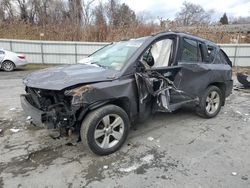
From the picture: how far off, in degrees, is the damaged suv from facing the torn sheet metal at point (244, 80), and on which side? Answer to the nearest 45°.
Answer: approximately 180°

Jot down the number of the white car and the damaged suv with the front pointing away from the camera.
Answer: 0

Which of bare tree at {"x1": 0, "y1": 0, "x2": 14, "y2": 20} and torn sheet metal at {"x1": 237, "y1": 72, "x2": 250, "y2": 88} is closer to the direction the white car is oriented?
the bare tree

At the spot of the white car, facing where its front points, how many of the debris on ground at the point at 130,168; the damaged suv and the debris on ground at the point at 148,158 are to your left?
3

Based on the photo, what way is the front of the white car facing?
to the viewer's left

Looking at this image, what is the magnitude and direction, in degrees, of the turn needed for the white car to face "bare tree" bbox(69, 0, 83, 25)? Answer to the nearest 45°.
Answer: approximately 135° to its right

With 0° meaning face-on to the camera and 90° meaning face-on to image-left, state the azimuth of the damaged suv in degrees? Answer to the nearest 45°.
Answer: approximately 45°

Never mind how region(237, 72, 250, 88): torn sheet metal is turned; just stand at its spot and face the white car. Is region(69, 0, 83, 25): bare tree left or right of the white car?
right

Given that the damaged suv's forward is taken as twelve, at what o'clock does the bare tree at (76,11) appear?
The bare tree is roughly at 4 o'clock from the damaged suv.
